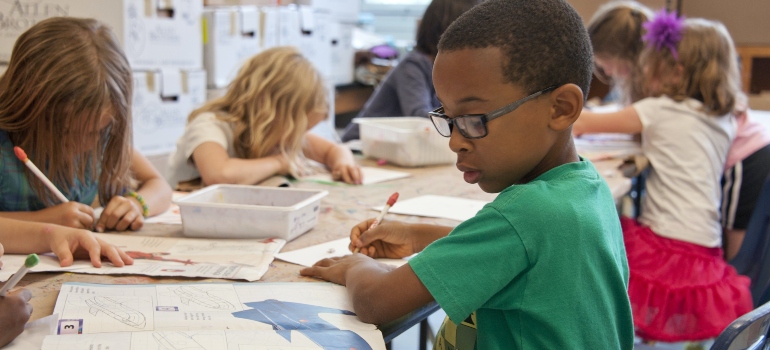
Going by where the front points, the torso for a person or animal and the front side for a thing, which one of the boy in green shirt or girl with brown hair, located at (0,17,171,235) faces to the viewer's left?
the boy in green shirt

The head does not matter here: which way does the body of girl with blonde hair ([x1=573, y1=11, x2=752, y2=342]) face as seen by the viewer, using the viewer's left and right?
facing away from the viewer and to the left of the viewer

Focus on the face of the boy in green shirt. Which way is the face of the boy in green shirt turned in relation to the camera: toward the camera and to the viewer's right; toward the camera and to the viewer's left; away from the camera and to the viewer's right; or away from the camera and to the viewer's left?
toward the camera and to the viewer's left

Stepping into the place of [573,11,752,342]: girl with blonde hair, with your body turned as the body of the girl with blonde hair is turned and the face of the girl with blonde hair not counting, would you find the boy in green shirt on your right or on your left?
on your left

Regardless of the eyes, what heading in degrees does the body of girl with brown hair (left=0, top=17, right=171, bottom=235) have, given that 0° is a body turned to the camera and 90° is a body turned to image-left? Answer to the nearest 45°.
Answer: approximately 315°

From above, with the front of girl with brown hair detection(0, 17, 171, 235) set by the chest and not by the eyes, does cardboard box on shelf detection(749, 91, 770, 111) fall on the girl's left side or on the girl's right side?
on the girl's left side

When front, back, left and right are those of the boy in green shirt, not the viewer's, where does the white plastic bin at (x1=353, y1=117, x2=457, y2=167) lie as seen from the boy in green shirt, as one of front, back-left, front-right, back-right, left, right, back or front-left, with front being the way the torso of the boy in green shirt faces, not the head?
right

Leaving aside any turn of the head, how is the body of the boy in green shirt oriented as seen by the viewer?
to the viewer's left

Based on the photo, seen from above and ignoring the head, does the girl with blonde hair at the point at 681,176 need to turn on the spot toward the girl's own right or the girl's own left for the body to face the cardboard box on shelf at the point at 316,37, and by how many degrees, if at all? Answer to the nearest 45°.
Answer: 0° — they already face it

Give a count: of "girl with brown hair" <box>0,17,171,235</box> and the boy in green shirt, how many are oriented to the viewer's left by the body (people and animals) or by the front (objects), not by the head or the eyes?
1
